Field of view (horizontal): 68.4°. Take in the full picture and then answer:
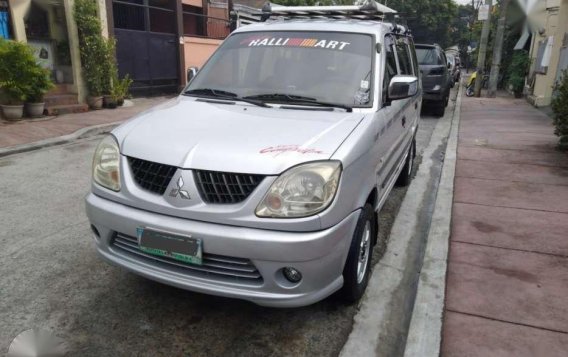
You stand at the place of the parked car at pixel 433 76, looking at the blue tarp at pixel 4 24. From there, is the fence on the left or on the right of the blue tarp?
right

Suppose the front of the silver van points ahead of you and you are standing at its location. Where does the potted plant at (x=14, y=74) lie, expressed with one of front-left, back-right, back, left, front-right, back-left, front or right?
right

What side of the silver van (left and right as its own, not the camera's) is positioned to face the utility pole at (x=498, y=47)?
back

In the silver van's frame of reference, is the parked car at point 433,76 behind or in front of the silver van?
behind

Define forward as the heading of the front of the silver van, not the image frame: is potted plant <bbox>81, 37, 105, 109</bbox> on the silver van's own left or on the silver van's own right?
on the silver van's own right

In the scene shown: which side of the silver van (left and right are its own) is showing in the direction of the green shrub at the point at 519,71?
back

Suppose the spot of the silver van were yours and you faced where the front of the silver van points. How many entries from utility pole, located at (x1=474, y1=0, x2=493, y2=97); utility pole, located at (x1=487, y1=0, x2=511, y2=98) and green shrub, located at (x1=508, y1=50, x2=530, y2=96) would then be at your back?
3

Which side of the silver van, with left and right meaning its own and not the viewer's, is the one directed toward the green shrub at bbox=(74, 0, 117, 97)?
right

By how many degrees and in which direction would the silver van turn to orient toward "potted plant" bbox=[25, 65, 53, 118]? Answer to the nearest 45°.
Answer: approximately 90° to its right

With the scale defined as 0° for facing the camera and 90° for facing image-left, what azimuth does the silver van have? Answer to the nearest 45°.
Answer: approximately 45°
